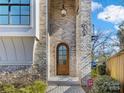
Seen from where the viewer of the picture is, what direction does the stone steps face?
facing the viewer
